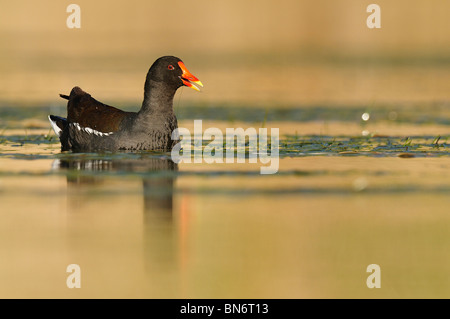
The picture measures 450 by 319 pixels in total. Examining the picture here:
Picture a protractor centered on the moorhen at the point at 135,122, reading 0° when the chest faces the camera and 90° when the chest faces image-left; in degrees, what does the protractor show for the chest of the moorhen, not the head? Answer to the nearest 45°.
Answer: approximately 270°
